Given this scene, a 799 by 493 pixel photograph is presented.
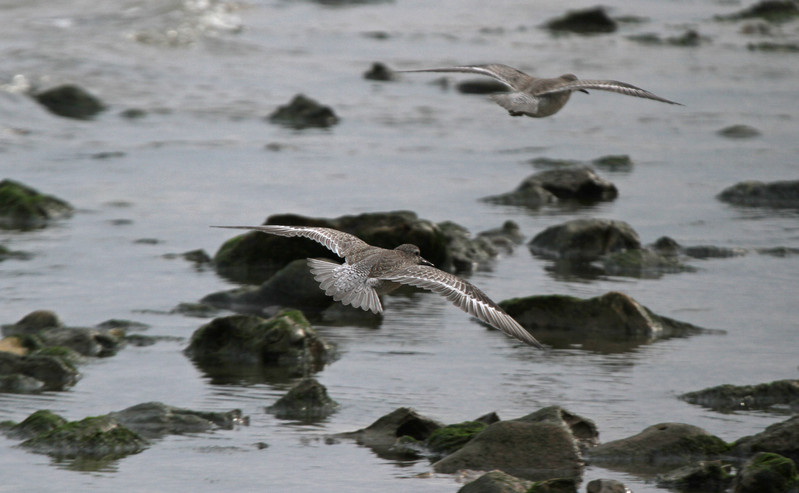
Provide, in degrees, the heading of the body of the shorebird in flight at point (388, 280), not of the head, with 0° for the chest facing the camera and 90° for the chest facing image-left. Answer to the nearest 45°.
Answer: approximately 225°

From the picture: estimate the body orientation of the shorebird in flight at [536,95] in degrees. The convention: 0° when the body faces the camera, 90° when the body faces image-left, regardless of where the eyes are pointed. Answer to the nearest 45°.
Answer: approximately 225°

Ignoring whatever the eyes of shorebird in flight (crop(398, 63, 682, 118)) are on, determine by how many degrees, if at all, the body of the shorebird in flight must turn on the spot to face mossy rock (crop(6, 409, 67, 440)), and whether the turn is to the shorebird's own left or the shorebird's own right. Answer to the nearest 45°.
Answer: approximately 180°
